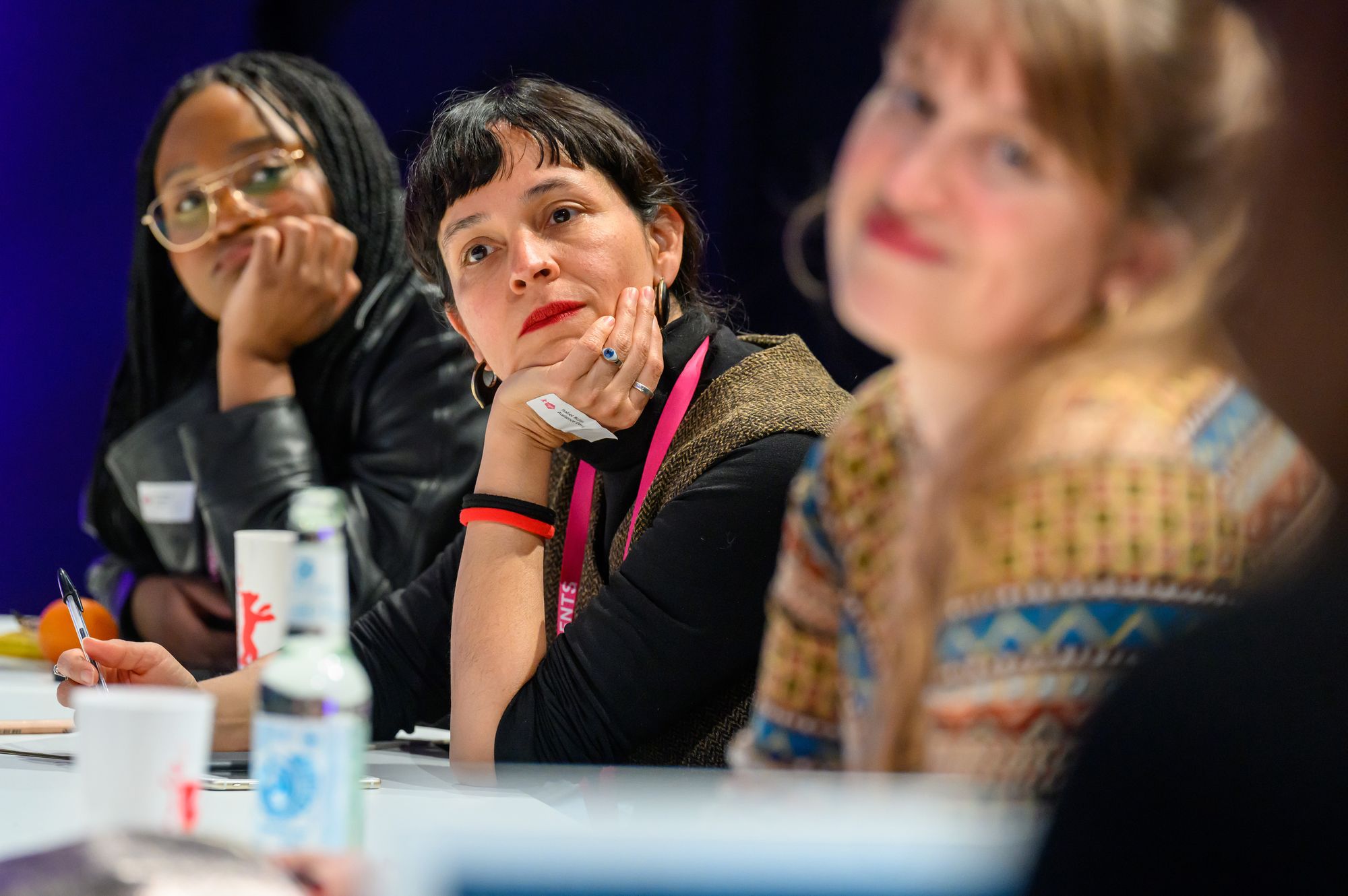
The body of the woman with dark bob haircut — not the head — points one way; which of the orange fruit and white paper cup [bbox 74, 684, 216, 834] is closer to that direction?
the white paper cup

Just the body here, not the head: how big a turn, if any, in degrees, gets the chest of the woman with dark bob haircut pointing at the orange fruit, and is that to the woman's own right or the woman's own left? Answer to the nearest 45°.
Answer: approximately 90° to the woman's own right

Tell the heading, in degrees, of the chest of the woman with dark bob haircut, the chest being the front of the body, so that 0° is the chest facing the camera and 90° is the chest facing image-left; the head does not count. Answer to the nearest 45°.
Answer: approximately 45°

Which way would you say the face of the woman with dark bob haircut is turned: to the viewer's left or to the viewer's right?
to the viewer's left

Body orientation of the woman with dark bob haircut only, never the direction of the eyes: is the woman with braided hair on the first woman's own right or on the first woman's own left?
on the first woman's own right
